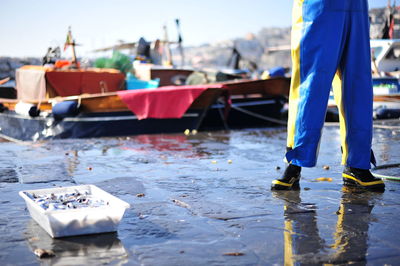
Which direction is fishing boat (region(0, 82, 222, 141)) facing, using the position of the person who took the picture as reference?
facing to the right of the viewer

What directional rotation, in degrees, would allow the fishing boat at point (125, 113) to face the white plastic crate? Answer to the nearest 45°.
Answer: approximately 90° to its right

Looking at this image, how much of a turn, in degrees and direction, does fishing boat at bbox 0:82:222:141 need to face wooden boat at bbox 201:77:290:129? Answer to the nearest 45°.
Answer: approximately 45° to its left

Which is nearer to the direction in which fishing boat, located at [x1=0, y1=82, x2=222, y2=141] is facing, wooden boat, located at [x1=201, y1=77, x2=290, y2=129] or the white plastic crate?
the wooden boat
